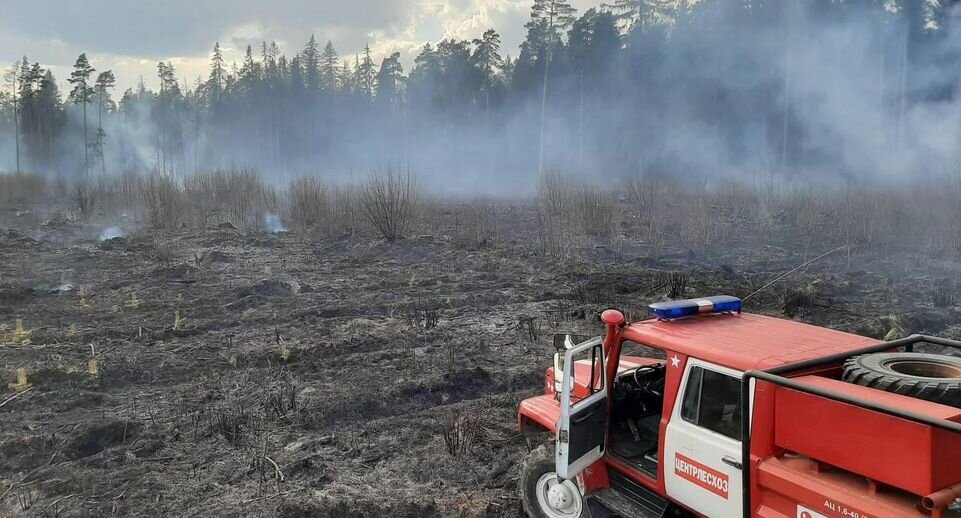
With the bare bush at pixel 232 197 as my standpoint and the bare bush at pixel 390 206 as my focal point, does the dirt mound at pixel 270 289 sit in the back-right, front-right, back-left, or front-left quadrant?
front-right

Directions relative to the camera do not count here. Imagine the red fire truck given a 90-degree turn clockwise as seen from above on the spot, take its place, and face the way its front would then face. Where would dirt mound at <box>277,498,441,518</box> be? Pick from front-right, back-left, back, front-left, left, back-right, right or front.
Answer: back-left

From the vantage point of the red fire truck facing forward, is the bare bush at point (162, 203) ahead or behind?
ahead

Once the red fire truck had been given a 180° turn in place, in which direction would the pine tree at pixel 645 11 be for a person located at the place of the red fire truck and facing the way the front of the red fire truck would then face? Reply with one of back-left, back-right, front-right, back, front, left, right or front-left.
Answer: back-left

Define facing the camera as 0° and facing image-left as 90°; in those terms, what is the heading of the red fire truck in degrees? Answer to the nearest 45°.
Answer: approximately 135°

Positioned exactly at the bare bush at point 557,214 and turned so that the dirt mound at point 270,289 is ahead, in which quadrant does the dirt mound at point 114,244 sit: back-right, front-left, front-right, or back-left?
front-right

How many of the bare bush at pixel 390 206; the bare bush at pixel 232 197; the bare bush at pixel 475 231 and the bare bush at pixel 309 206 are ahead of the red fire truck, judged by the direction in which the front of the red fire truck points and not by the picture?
4

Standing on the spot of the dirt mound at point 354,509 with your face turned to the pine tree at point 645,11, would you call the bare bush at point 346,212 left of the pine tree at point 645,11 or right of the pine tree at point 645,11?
left

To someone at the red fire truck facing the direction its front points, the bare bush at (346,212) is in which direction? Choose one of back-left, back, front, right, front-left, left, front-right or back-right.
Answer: front

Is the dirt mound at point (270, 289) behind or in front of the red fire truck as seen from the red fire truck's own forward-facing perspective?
in front

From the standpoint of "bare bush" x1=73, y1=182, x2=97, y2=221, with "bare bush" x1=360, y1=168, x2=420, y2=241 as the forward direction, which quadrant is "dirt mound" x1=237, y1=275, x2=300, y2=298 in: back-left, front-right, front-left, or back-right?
front-right

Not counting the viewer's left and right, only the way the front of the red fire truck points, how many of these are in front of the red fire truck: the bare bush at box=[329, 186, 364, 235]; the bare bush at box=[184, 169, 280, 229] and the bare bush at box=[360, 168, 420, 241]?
3
